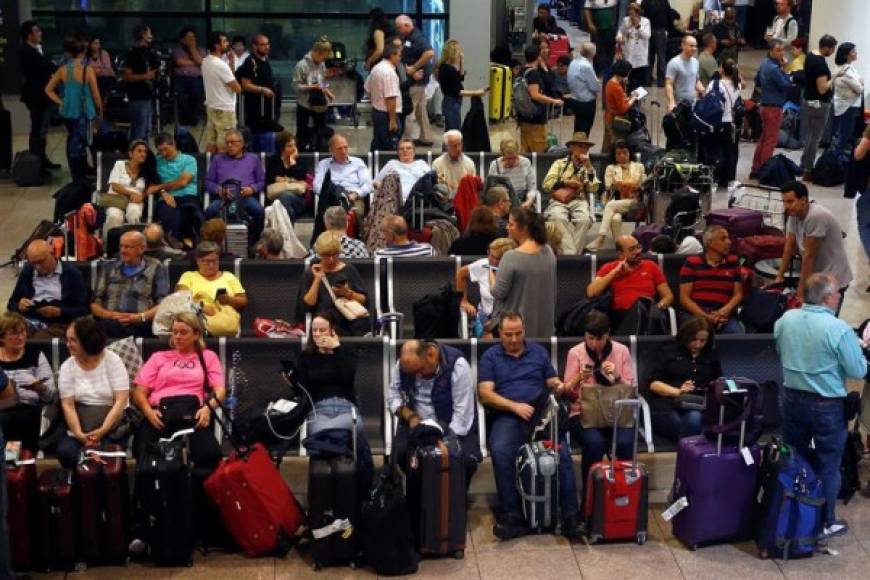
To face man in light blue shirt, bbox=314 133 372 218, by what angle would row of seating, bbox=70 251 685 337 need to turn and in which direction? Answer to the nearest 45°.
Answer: approximately 180°

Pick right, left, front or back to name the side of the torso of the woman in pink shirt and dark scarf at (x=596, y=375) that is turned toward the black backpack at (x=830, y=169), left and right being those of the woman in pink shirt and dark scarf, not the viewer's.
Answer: back

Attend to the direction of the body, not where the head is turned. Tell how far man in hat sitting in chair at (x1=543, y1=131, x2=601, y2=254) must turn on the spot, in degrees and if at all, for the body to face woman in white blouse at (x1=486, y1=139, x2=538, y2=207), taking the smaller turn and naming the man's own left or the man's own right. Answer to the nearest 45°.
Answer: approximately 90° to the man's own right

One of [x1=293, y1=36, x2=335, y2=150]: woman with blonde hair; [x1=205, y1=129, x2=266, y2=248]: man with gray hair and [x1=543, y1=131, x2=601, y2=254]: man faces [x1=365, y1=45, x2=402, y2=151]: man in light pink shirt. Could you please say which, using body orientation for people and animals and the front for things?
the woman with blonde hair

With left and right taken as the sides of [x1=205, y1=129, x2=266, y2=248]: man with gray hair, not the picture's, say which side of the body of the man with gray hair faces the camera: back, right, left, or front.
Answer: front

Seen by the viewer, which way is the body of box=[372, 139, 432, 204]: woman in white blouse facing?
toward the camera

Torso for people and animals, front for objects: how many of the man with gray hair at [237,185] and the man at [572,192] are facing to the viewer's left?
0

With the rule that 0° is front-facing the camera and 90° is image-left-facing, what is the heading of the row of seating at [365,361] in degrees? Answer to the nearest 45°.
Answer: approximately 0°

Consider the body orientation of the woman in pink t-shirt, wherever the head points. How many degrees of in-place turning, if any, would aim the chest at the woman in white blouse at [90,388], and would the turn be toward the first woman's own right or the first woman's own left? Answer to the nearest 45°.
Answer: approximately 90° to the first woman's own right

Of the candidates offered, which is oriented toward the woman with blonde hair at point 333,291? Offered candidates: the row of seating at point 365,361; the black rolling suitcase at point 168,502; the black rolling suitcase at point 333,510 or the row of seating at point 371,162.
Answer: the row of seating at point 371,162

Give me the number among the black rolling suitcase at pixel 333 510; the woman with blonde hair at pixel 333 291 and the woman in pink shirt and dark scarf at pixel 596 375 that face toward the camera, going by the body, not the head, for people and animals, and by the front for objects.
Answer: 2

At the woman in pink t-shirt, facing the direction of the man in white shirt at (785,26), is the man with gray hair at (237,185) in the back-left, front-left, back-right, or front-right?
front-left

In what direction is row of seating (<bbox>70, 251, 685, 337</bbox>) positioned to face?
toward the camera

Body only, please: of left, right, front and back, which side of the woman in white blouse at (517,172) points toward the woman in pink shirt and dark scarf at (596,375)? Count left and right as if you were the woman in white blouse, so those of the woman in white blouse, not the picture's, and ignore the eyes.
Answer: front

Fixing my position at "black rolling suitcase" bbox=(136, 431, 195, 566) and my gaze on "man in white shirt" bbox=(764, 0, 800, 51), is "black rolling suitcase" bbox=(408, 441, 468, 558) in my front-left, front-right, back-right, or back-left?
front-right

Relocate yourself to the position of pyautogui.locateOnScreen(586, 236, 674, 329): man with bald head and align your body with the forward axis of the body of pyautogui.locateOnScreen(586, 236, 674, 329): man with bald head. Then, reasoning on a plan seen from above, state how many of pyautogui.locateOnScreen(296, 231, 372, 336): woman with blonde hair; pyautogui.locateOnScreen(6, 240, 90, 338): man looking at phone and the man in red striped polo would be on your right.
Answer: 2

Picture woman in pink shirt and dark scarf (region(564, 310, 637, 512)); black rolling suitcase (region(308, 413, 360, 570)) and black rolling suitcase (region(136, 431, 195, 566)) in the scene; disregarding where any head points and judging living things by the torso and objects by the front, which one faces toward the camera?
the woman in pink shirt and dark scarf

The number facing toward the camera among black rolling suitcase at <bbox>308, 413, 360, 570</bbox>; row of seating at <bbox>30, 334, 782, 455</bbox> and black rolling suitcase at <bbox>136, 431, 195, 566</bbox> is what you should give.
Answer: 1

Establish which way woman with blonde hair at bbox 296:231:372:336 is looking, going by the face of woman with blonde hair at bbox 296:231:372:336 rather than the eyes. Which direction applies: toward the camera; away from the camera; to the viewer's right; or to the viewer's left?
toward the camera
